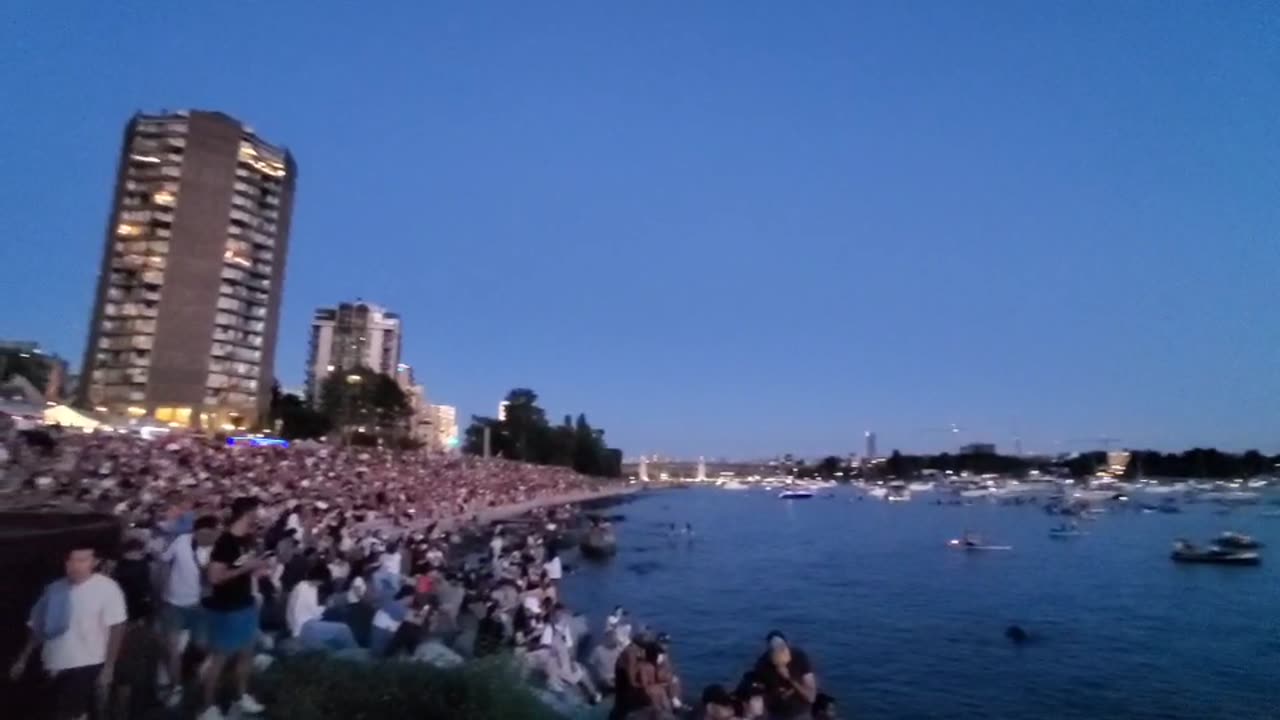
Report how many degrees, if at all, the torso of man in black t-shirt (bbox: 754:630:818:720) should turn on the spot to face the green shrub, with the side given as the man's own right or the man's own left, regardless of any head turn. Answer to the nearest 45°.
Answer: approximately 45° to the man's own right
